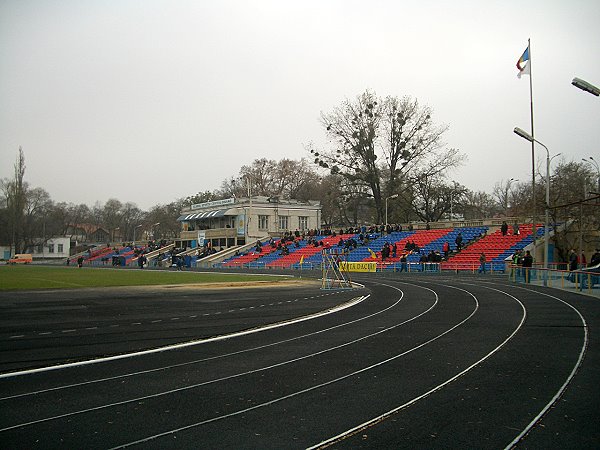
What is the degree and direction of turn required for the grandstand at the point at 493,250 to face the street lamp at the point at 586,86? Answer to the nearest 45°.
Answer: approximately 45° to its left

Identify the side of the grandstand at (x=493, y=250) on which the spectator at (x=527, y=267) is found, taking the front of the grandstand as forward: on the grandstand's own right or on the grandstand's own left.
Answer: on the grandstand's own left

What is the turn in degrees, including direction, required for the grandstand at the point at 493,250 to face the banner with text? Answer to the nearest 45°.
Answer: approximately 45° to its right

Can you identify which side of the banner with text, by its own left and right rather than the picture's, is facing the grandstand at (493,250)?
left

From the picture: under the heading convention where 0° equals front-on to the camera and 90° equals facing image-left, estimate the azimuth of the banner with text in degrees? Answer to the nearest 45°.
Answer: approximately 0°

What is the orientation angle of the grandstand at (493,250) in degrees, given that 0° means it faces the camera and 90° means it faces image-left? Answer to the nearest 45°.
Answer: approximately 45°

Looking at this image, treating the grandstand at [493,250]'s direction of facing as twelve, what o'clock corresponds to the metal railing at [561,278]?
The metal railing is roughly at 10 o'clock from the grandstand.
